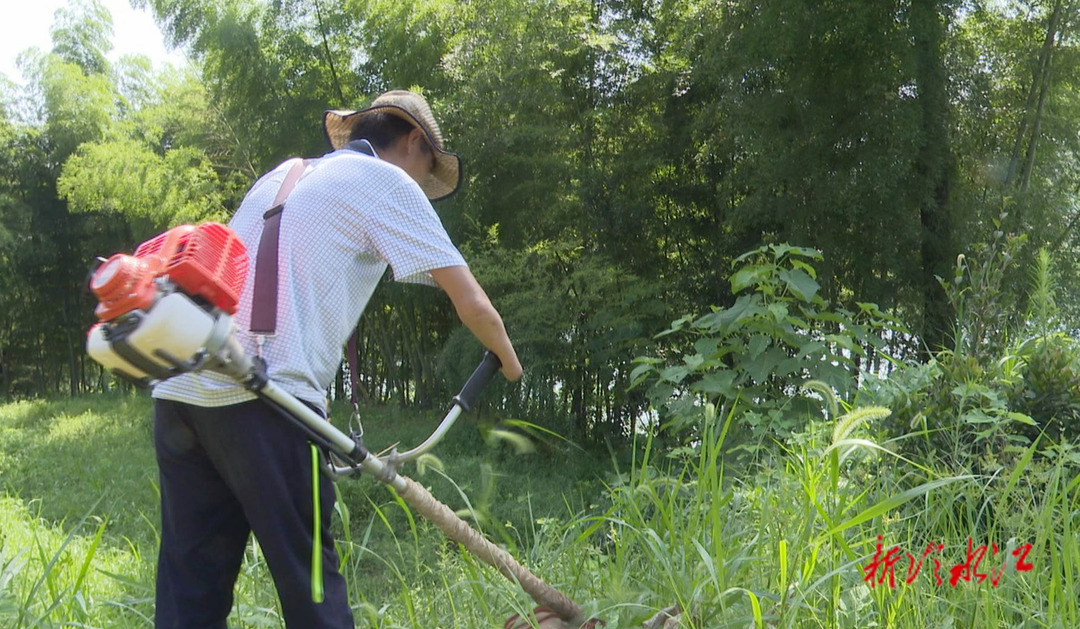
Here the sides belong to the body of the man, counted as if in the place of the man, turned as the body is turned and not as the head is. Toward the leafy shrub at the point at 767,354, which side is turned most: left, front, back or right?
front

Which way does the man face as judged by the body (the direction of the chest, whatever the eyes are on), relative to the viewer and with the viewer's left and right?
facing away from the viewer and to the right of the viewer
